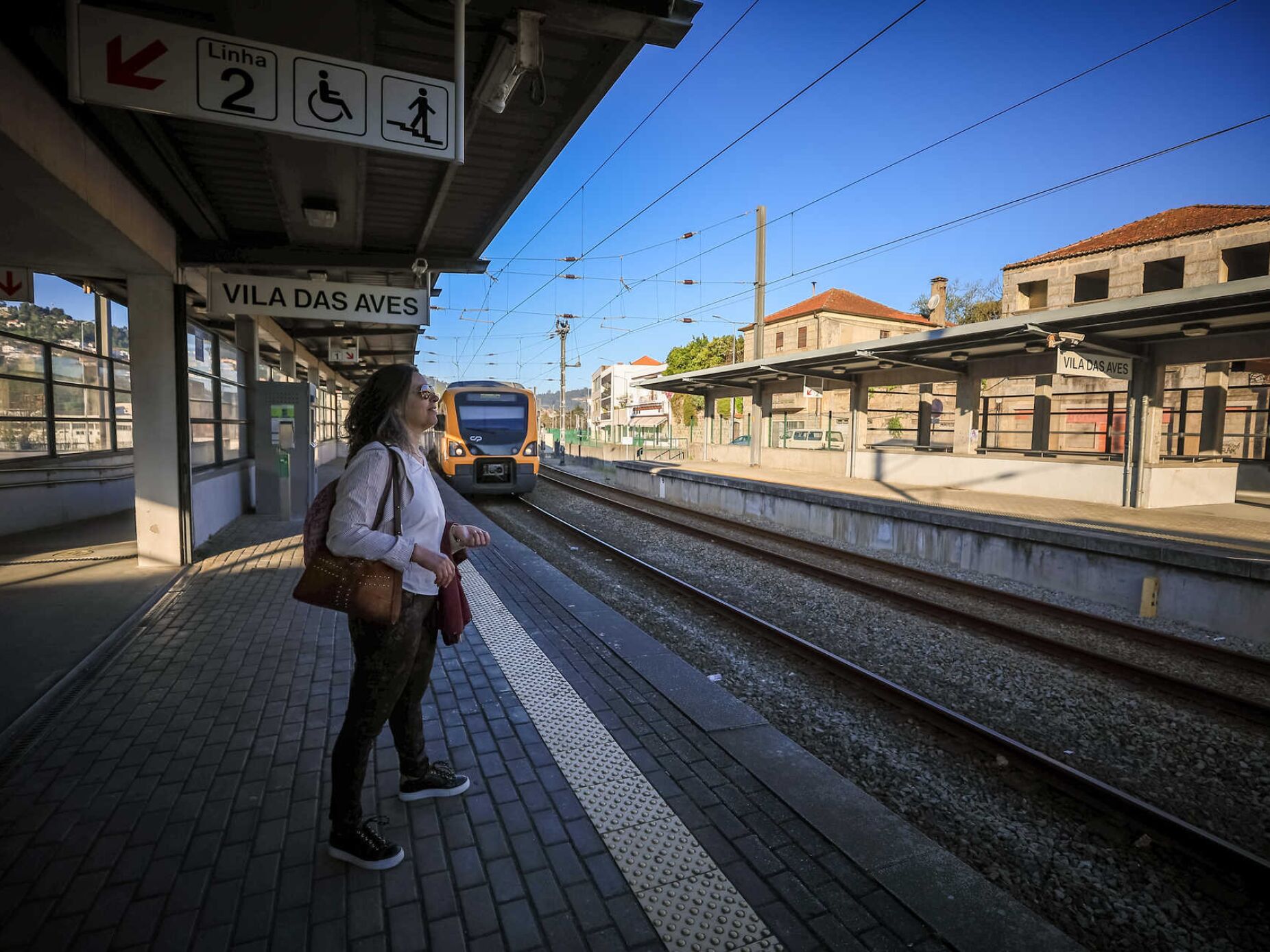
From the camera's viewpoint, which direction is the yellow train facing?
toward the camera

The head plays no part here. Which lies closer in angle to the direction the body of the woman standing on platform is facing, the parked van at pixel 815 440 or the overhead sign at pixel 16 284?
the parked van

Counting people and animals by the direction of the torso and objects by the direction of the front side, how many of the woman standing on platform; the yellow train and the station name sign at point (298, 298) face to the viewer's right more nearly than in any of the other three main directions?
1

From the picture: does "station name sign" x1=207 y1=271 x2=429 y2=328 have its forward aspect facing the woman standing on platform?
yes

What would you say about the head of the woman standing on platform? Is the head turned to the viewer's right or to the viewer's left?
to the viewer's right

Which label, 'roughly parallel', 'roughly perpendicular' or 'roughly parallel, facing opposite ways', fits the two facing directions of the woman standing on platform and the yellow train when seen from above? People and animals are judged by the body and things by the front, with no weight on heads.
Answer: roughly perpendicular

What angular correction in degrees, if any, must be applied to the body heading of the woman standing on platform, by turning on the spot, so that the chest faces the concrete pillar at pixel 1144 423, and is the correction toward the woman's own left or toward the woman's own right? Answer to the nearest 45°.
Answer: approximately 45° to the woman's own left

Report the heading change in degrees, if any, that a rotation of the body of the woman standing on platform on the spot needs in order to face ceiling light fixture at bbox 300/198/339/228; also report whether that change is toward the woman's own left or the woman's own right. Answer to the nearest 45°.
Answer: approximately 90° to the woman's own left

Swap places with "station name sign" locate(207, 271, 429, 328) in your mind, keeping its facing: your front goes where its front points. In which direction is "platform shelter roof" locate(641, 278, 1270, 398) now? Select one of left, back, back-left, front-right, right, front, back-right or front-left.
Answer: left

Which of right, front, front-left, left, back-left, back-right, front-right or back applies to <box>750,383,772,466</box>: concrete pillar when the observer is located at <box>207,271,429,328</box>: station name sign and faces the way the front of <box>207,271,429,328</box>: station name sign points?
back-left

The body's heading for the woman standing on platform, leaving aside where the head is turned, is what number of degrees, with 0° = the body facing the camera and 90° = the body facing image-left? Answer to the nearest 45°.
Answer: approximately 270°

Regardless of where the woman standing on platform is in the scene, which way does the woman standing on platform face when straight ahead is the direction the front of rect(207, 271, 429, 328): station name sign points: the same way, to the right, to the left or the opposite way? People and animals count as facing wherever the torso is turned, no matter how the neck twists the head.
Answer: to the left

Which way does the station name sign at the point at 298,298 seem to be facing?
toward the camera
